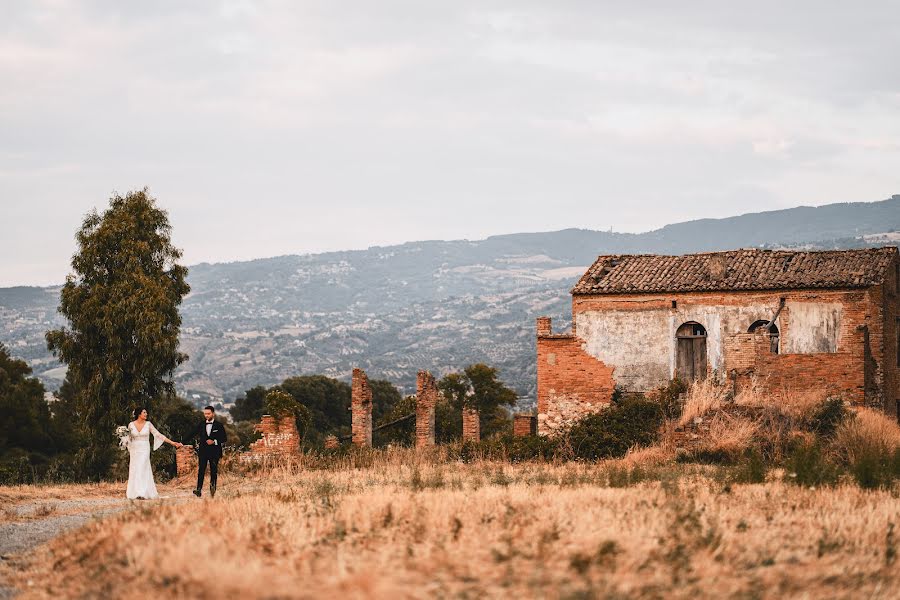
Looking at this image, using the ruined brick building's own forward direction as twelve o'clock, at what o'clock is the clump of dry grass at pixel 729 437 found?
The clump of dry grass is roughly at 12 o'clock from the ruined brick building.

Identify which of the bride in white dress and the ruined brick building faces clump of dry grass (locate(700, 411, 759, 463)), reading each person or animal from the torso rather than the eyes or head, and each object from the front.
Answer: the ruined brick building

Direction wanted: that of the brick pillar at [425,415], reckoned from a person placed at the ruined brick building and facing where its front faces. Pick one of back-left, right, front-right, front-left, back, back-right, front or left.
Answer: right

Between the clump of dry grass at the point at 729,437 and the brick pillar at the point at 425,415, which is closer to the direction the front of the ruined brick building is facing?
the clump of dry grass

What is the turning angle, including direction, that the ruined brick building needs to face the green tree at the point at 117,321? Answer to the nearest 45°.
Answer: approximately 90° to its right

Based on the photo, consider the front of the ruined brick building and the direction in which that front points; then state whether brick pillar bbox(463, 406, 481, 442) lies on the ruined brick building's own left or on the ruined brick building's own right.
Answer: on the ruined brick building's own right

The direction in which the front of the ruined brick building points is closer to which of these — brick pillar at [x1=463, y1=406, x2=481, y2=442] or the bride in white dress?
the bride in white dress

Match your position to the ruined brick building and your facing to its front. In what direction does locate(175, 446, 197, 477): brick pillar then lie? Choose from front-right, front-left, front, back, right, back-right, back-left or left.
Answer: front-right

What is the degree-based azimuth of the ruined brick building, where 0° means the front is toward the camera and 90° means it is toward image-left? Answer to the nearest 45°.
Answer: approximately 0°
